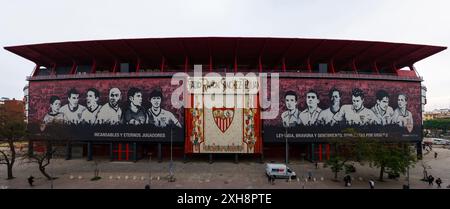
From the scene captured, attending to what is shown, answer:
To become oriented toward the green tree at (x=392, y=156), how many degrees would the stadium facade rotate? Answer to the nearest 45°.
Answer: approximately 45° to its left

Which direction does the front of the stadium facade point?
toward the camera
